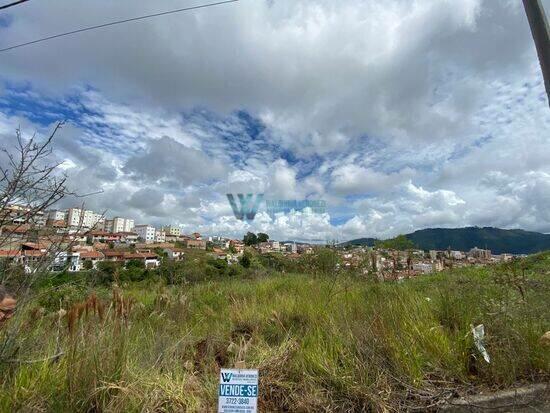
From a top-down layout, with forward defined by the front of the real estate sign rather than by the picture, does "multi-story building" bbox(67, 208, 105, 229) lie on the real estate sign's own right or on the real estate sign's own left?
on the real estate sign's own right

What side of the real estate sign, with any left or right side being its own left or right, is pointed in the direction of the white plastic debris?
left

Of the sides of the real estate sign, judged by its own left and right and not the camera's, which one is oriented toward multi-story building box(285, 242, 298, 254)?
back

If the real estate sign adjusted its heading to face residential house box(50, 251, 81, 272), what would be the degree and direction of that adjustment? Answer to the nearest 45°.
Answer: approximately 135° to its right

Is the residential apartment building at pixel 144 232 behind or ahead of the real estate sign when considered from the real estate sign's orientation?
behind

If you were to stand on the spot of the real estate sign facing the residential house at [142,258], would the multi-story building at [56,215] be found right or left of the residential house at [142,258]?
left

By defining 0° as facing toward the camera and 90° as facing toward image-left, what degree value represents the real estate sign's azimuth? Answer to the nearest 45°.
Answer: approximately 0°

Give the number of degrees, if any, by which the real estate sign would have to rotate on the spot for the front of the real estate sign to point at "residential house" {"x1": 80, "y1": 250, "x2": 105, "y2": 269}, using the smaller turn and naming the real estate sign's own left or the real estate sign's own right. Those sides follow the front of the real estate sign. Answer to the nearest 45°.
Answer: approximately 135° to the real estate sign's own right

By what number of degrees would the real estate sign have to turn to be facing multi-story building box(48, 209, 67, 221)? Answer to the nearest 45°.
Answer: approximately 135° to its right

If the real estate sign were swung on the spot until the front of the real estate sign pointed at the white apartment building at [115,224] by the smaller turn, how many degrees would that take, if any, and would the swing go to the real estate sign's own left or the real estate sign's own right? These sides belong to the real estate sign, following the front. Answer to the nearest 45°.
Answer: approximately 135° to the real estate sign's own right

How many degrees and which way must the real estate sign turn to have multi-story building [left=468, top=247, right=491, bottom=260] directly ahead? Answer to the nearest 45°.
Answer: approximately 135° to its left
